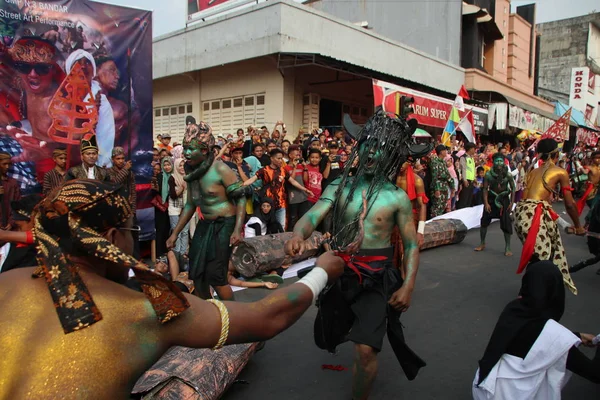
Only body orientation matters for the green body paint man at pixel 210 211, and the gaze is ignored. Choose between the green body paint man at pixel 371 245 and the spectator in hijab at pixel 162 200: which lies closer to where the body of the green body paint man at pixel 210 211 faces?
the green body paint man

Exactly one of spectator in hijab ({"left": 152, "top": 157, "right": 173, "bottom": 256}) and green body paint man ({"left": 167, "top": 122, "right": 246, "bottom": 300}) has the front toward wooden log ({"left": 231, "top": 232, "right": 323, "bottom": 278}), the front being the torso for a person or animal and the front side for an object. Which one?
the spectator in hijab

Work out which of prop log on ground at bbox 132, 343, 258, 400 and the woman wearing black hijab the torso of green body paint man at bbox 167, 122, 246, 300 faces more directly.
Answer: the prop log on ground

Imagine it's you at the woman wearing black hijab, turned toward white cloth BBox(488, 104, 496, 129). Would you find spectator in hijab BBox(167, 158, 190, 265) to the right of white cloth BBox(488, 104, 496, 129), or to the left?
left

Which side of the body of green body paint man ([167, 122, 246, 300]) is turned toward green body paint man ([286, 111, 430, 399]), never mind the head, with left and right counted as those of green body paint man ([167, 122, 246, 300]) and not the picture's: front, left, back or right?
left

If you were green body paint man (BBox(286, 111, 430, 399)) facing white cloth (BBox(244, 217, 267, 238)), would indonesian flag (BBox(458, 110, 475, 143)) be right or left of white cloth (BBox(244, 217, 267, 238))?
right

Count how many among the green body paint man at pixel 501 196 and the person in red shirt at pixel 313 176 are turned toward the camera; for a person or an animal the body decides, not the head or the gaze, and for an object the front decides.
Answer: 2

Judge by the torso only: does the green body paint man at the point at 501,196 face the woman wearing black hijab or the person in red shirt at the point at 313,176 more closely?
the woman wearing black hijab

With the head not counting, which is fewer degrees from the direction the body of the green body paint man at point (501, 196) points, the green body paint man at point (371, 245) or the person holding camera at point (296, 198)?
the green body paint man
